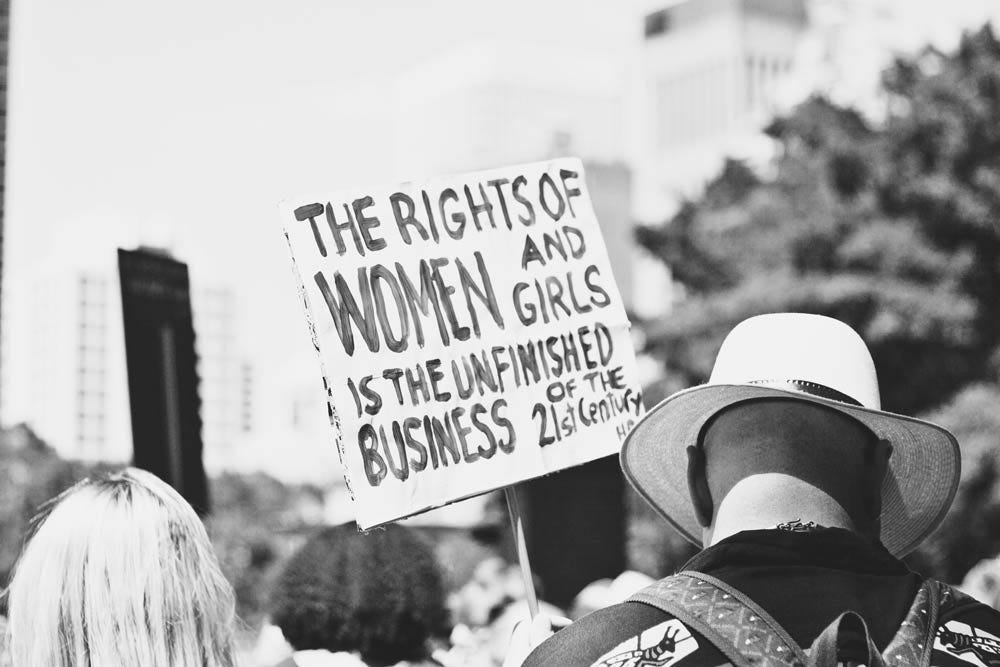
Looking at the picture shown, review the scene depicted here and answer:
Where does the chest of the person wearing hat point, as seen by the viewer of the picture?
away from the camera

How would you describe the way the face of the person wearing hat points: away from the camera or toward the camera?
away from the camera
